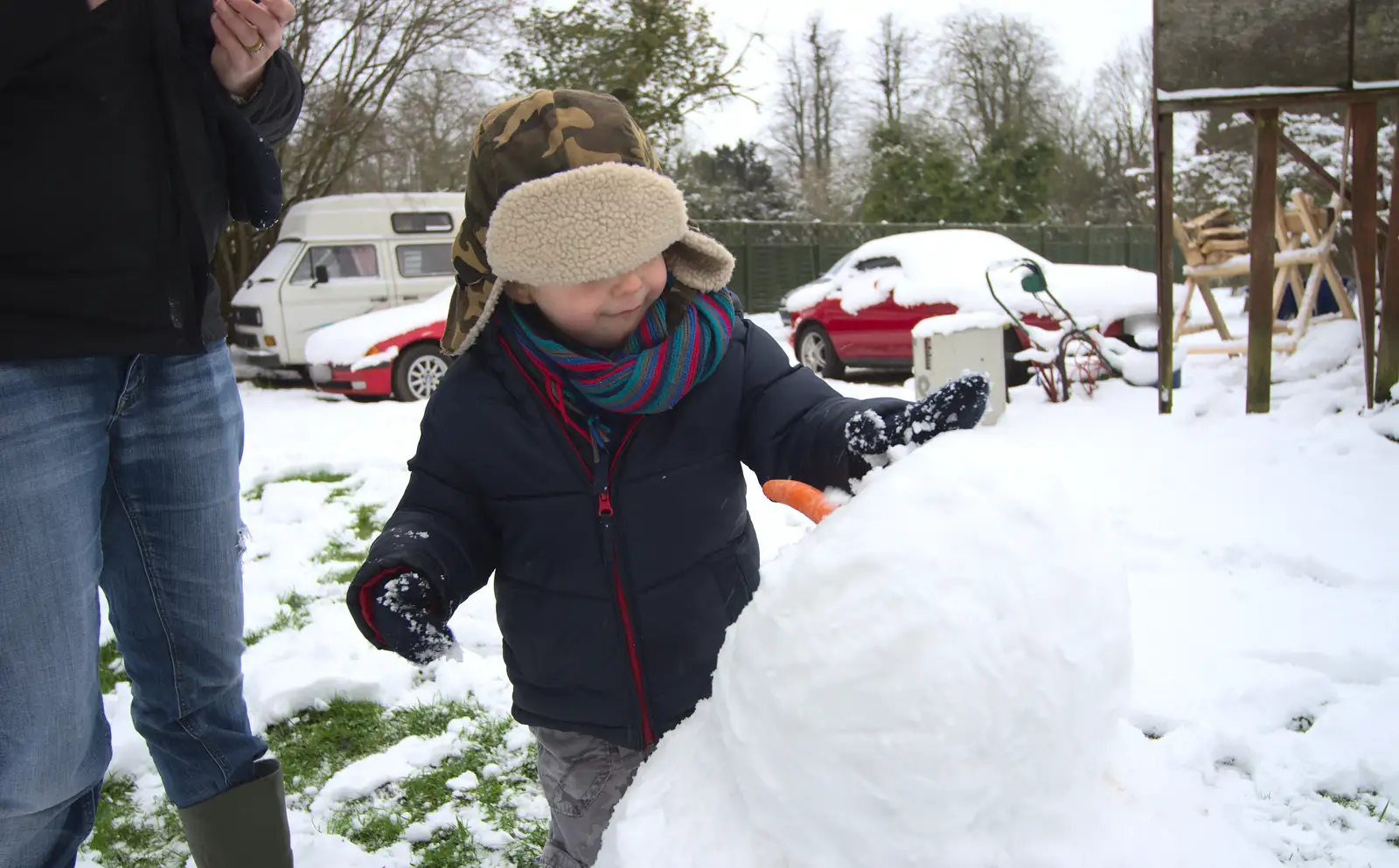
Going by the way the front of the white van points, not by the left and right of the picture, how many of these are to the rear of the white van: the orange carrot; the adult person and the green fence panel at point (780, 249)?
1

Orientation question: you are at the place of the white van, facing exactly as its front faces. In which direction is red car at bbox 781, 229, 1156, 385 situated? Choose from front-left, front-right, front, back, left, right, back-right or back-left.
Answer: left

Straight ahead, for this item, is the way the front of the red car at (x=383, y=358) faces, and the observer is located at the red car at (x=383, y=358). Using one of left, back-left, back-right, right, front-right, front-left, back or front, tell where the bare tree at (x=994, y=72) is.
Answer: back

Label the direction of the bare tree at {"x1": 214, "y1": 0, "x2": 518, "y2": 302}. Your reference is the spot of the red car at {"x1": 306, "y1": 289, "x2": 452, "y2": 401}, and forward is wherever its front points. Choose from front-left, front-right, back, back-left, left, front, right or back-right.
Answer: back-right

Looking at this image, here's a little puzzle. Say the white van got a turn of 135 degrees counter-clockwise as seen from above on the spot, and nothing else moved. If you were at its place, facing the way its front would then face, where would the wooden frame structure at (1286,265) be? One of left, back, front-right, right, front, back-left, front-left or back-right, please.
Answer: front-right

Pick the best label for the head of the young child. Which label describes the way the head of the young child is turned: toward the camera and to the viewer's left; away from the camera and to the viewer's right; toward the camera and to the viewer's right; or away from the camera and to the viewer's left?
toward the camera and to the viewer's right

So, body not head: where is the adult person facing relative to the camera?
toward the camera

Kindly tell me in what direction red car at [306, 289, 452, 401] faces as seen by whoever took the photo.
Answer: facing the viewer and to the left of the viewer

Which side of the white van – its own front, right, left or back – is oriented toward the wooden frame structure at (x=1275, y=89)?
left

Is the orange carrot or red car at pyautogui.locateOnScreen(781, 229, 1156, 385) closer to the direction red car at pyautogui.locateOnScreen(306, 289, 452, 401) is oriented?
the orange carrot
